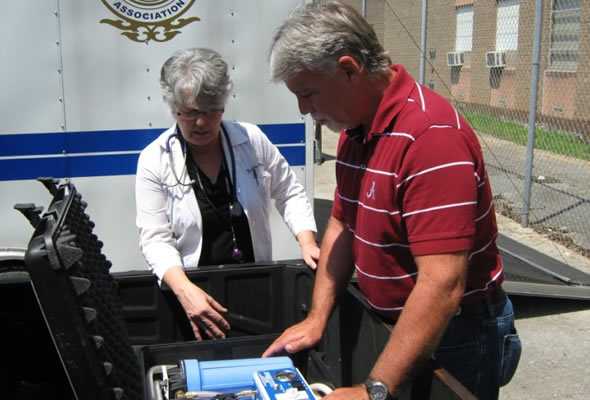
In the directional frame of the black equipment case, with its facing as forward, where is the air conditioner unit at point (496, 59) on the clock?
The air conditioner unit is roughly at 10 o'clock from the black equipment case.

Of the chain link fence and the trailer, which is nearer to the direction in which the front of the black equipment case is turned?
the chain link fence

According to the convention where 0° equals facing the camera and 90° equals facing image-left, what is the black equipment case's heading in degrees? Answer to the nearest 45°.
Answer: approximately 270°

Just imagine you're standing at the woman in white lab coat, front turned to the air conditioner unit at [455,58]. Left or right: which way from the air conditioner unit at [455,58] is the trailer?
left

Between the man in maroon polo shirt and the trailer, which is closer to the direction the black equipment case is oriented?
the man in maroon polo shirt

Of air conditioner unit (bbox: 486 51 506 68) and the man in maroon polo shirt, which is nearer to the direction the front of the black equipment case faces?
the man in maroon polo shirt

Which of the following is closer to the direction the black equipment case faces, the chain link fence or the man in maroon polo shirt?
the man in maroon polo shirt

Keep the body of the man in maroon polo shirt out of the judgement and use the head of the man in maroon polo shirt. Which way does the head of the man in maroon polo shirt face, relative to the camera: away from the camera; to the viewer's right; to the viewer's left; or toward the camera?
to the viewer's left

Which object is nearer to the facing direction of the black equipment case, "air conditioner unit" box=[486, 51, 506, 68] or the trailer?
the air conditioner unit

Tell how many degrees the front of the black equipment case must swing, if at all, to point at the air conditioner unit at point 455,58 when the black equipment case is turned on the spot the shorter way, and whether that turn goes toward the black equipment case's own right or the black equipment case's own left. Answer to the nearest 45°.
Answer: approximately 90° to the black equipment case's own left

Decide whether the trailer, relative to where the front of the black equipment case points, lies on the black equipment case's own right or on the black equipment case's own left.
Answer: on the black equipment case's own left
